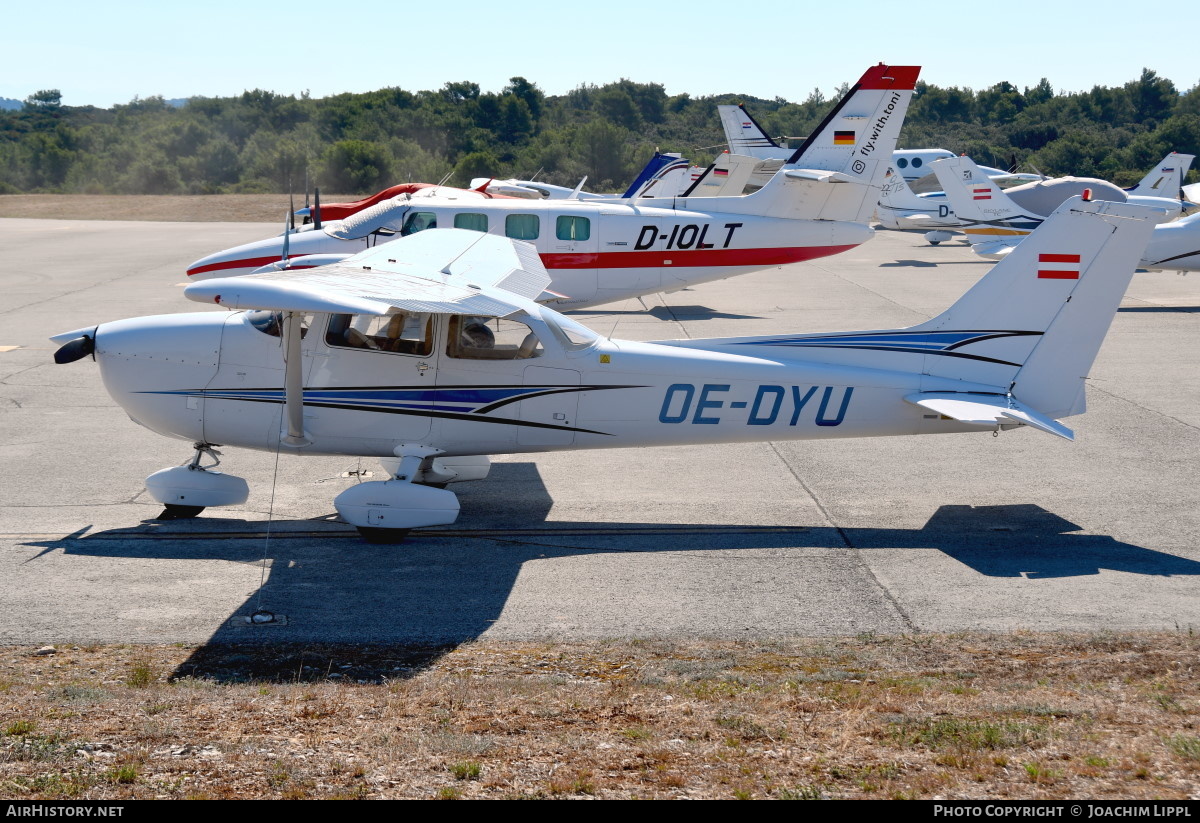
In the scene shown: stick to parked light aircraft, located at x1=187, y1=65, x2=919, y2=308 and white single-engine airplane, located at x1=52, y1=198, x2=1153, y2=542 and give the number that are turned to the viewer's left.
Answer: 2

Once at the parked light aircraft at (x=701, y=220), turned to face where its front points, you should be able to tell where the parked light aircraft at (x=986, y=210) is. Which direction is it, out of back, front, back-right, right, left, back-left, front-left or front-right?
back-right

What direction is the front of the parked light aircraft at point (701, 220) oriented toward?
to the viewer's left

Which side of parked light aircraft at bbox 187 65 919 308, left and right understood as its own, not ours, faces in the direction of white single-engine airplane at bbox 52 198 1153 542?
left

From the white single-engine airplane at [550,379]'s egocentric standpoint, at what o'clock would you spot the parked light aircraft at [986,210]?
The parked light aircraft is roughly at 4 o'clock from the white single-engine airplane.

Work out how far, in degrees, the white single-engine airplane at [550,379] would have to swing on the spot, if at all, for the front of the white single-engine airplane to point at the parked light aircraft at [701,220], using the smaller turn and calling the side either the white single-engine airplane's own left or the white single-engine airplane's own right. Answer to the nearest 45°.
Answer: approximately 90° to the white single-engine airplane's own right

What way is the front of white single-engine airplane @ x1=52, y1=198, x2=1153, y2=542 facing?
to the viewer's left
